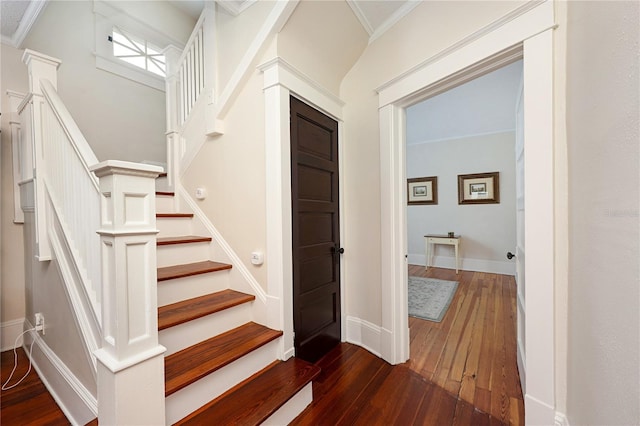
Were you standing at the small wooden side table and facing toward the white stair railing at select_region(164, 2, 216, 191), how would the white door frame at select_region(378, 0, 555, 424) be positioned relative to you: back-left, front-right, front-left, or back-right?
front-left

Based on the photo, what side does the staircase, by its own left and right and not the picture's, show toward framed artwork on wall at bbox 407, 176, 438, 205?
left

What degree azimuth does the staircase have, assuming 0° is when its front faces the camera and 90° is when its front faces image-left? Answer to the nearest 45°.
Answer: approximately 315°

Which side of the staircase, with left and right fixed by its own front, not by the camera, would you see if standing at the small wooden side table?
left
